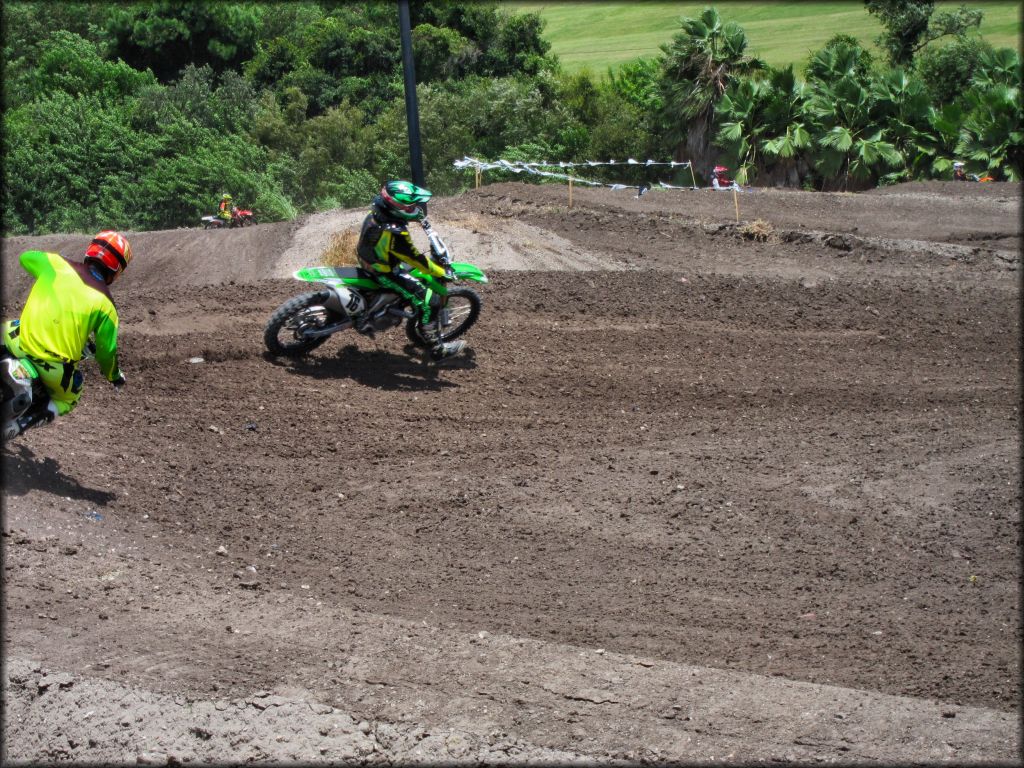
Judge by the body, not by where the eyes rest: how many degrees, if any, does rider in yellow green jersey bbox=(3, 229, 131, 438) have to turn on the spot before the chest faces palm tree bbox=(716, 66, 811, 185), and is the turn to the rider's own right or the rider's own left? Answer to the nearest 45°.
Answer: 0° — they already face it

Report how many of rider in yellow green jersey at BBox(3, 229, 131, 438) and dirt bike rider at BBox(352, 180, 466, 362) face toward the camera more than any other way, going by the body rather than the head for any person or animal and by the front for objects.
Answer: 0

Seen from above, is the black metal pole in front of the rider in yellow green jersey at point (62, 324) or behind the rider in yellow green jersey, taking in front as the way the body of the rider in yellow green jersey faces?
in front

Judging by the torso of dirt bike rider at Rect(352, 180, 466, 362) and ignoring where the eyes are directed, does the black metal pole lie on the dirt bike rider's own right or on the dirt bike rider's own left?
on the dirt bike rider's own left

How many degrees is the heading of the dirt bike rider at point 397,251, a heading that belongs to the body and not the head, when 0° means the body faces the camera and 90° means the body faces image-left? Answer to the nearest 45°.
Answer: approximately 270°

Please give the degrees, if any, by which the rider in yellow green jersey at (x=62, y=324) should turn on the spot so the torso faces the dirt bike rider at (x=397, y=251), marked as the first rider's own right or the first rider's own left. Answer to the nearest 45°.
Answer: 0° — they already face them

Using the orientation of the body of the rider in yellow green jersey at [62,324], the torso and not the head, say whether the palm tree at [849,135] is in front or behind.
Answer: in front

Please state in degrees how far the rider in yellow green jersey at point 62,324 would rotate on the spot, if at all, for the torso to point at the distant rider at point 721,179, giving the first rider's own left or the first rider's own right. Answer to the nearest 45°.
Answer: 0° — they already face them

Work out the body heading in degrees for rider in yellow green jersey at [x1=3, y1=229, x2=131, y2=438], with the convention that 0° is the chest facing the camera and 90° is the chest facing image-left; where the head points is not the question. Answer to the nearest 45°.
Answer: approximately 225°

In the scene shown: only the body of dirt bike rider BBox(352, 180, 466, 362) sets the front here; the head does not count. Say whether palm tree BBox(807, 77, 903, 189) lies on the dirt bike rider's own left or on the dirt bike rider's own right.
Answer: on the dirt bike rider's own left

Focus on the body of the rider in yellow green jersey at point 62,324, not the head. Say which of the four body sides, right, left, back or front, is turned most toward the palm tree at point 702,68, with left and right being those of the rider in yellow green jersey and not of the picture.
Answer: front

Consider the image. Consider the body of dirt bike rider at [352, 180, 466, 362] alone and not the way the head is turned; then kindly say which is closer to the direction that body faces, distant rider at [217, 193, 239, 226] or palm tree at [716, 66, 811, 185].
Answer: the palm tree

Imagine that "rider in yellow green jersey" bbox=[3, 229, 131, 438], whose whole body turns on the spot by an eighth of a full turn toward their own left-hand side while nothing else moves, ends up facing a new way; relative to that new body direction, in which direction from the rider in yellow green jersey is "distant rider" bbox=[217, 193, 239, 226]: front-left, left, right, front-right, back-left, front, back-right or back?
front

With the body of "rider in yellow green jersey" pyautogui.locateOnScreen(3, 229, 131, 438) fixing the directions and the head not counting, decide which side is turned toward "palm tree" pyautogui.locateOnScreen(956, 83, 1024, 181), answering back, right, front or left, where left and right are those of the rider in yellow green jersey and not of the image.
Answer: front
